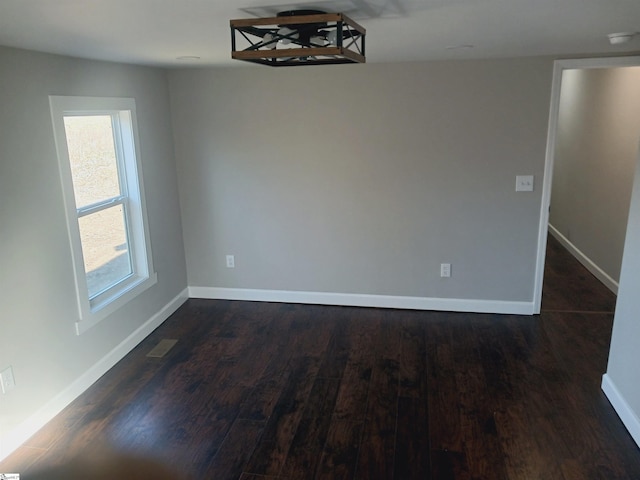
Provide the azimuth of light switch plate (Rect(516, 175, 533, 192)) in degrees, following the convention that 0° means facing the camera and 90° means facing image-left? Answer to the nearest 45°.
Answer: approximately 0°

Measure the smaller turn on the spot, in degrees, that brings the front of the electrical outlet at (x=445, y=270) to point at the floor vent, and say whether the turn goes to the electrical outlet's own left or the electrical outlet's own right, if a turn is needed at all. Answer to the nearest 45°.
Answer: approximately 45° to the electrical outlet's own right

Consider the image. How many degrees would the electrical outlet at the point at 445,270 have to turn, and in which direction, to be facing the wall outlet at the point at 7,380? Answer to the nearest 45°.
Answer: approximately 45° to its right

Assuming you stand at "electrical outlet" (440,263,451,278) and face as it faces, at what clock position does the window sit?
The window is roughly at 2 o'clock from the electrical outlet.

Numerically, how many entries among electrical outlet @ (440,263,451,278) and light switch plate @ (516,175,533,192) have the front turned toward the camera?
2

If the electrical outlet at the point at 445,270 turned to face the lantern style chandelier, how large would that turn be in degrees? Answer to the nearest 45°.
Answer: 0° — it already faces it

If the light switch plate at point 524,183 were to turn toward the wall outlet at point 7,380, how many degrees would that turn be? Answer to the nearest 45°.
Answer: approximately 45° to its right

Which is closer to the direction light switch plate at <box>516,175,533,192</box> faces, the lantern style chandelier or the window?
the lantern style chandelier

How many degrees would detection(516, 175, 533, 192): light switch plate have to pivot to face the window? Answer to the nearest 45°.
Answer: approximately 45° to its right

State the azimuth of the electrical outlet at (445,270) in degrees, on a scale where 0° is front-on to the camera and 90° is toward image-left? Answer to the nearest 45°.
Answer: approximately 0°
